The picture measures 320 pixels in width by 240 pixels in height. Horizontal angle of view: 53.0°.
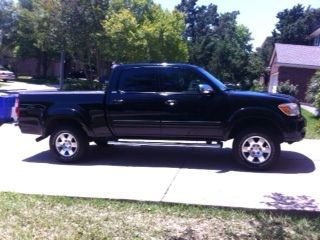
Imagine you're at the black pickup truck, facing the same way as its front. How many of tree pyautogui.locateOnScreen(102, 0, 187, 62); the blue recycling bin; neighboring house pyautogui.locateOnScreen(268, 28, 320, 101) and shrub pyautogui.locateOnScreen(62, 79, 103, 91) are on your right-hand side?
0

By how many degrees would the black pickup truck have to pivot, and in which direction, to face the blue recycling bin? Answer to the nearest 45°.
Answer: approximately 135° to its left

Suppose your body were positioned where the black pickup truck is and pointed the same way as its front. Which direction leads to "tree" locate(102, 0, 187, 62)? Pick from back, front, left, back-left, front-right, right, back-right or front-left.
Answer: left

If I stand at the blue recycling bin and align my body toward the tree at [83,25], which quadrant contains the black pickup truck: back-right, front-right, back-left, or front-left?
back-right

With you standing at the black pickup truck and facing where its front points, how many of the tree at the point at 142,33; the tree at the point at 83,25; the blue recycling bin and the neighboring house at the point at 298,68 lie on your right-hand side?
0

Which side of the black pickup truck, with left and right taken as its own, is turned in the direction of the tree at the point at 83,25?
left

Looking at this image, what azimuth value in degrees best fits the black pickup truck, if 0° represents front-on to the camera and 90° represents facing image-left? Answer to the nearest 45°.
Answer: approximately 270°

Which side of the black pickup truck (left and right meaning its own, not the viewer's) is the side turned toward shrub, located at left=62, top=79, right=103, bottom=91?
left

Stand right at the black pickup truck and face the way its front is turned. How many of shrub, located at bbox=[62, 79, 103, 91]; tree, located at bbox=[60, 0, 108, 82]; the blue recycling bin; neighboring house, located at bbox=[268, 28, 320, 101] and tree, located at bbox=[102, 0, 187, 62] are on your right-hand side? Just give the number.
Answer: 0

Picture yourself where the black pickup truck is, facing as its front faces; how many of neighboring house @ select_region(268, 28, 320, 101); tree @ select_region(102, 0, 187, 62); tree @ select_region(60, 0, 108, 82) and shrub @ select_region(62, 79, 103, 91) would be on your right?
0

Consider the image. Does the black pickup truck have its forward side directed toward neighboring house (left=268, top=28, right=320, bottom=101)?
no

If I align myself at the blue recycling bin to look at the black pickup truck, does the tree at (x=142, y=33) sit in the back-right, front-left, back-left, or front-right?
back-left
